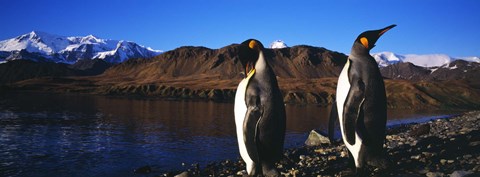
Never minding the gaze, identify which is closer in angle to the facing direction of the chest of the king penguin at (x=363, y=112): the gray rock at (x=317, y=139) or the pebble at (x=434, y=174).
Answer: the gray rock

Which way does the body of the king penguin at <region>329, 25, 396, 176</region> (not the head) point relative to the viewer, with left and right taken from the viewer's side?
facing away from the viewer and to the left of the viewer

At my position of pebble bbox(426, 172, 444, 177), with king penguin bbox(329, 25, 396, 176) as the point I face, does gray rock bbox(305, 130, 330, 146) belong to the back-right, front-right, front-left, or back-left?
front-right

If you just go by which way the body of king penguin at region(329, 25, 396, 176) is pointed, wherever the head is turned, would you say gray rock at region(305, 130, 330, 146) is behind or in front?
in front

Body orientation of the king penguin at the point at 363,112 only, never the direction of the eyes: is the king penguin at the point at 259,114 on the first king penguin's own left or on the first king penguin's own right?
on the first king penguin's own left

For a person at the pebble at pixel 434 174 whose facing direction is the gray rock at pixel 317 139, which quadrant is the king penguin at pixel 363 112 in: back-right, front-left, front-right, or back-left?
front-left
